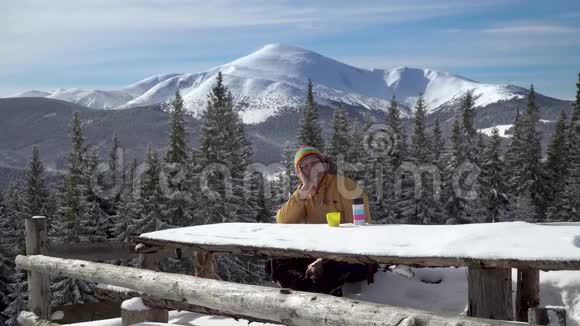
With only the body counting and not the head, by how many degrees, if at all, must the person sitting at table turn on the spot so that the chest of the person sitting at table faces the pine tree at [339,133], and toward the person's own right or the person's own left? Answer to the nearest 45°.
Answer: approximately 180°

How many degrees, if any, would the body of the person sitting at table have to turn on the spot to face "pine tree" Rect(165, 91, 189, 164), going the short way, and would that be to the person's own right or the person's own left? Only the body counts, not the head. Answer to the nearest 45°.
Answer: approximately 180°

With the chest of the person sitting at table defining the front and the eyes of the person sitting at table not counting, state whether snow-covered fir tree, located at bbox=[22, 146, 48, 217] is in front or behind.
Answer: behind

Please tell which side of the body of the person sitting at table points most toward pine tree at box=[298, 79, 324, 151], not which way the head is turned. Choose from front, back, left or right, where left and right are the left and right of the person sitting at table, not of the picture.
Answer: back

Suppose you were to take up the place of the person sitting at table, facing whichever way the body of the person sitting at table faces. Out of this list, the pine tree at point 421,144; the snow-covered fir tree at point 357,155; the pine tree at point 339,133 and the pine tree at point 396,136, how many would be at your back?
4

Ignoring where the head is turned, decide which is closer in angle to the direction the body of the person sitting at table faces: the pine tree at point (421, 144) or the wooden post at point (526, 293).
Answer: the wooden post

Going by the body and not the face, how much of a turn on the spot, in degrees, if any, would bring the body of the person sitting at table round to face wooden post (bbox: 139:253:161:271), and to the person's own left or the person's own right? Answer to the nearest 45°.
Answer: approximately 45° to the person's own right

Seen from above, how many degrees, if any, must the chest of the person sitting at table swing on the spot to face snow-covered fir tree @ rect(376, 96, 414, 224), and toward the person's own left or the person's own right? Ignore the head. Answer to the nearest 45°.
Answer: approximately 180°

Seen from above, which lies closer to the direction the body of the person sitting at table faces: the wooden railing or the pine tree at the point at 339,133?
the wooden railing

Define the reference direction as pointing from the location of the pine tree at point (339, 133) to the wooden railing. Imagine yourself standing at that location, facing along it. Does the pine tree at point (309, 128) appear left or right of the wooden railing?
right

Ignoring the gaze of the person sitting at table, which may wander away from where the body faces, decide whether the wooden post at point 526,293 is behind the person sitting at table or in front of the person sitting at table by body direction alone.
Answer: in front

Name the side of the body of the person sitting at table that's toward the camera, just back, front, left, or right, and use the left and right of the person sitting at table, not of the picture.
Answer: front

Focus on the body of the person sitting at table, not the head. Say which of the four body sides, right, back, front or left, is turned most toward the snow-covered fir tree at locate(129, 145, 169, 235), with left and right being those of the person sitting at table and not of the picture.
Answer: back

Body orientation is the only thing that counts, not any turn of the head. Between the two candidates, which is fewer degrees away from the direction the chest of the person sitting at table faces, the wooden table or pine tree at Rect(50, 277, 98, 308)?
the wooden table

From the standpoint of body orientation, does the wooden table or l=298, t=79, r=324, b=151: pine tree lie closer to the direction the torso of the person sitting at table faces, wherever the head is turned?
the wooden table
